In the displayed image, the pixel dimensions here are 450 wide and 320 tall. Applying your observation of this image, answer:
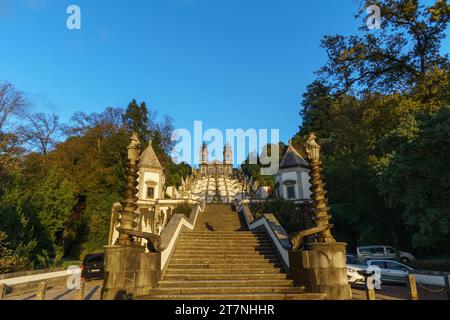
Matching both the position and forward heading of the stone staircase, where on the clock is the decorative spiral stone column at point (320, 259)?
The decorative spiral stone column is roughly at 10 o'clock from the stone staircase.

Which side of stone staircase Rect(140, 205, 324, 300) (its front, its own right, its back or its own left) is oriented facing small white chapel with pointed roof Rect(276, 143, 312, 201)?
back

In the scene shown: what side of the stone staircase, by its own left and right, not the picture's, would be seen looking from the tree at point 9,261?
right

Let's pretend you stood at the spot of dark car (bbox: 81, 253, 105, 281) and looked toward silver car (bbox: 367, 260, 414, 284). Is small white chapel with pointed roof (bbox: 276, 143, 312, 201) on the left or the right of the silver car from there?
left

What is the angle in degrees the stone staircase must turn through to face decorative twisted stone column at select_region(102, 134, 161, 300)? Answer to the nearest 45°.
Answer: approximately 45° to its right

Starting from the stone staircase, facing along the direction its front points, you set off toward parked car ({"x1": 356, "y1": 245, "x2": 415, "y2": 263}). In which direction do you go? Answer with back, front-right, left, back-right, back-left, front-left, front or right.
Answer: back-left

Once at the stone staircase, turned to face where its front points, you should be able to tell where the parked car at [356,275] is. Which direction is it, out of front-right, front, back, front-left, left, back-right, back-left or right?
back-left

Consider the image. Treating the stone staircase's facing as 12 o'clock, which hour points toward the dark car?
The dark car is roughly at 4 o'clock from the stone staircase.

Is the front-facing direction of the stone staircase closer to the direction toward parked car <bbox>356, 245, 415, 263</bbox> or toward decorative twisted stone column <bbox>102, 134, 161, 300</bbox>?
the decorative twisted stone column

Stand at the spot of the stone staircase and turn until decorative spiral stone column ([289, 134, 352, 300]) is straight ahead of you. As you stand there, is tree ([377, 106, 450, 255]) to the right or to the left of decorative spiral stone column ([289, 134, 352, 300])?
left

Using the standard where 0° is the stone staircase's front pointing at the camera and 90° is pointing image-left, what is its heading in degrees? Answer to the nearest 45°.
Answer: approximately 0°
